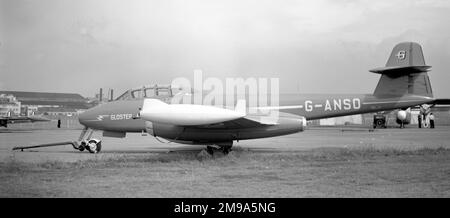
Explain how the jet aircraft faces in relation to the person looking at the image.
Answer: facing to the left of the viewer
